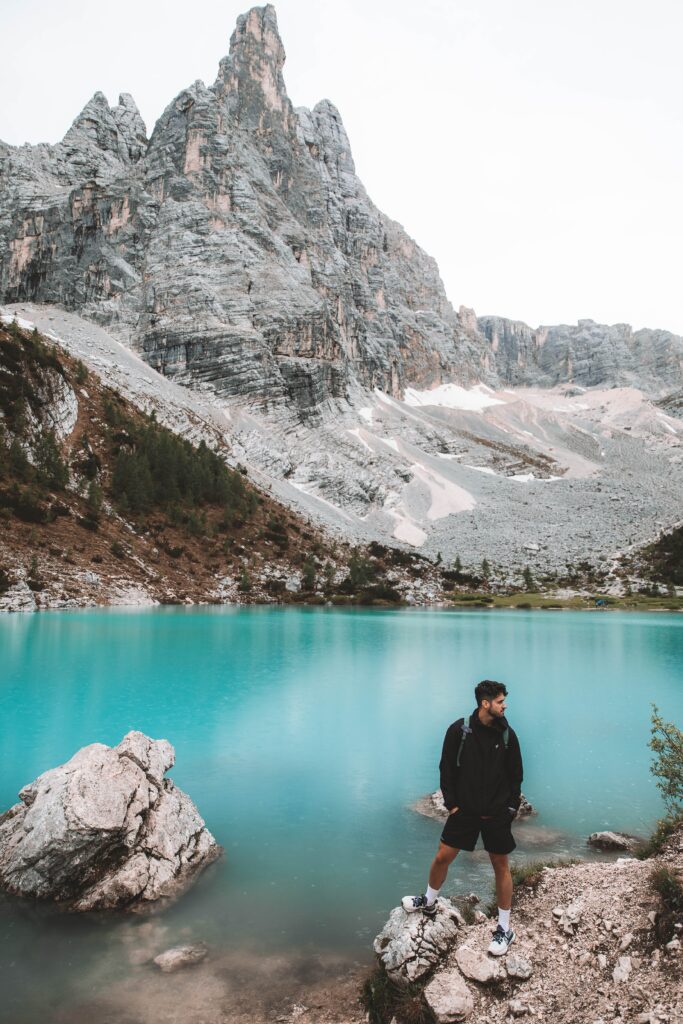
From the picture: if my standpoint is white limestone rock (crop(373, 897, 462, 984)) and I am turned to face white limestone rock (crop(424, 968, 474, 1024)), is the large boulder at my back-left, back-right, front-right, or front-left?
back-right

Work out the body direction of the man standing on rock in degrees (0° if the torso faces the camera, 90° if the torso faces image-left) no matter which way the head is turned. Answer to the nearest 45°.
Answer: approximately 0°

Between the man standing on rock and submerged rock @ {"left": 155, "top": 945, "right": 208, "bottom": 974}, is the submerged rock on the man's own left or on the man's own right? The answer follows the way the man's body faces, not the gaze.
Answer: on the man's own right

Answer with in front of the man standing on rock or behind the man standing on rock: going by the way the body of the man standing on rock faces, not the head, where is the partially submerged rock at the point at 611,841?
behind

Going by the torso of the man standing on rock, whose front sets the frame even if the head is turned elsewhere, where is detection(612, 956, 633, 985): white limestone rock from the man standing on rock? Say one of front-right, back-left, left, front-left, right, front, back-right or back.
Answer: front-left
